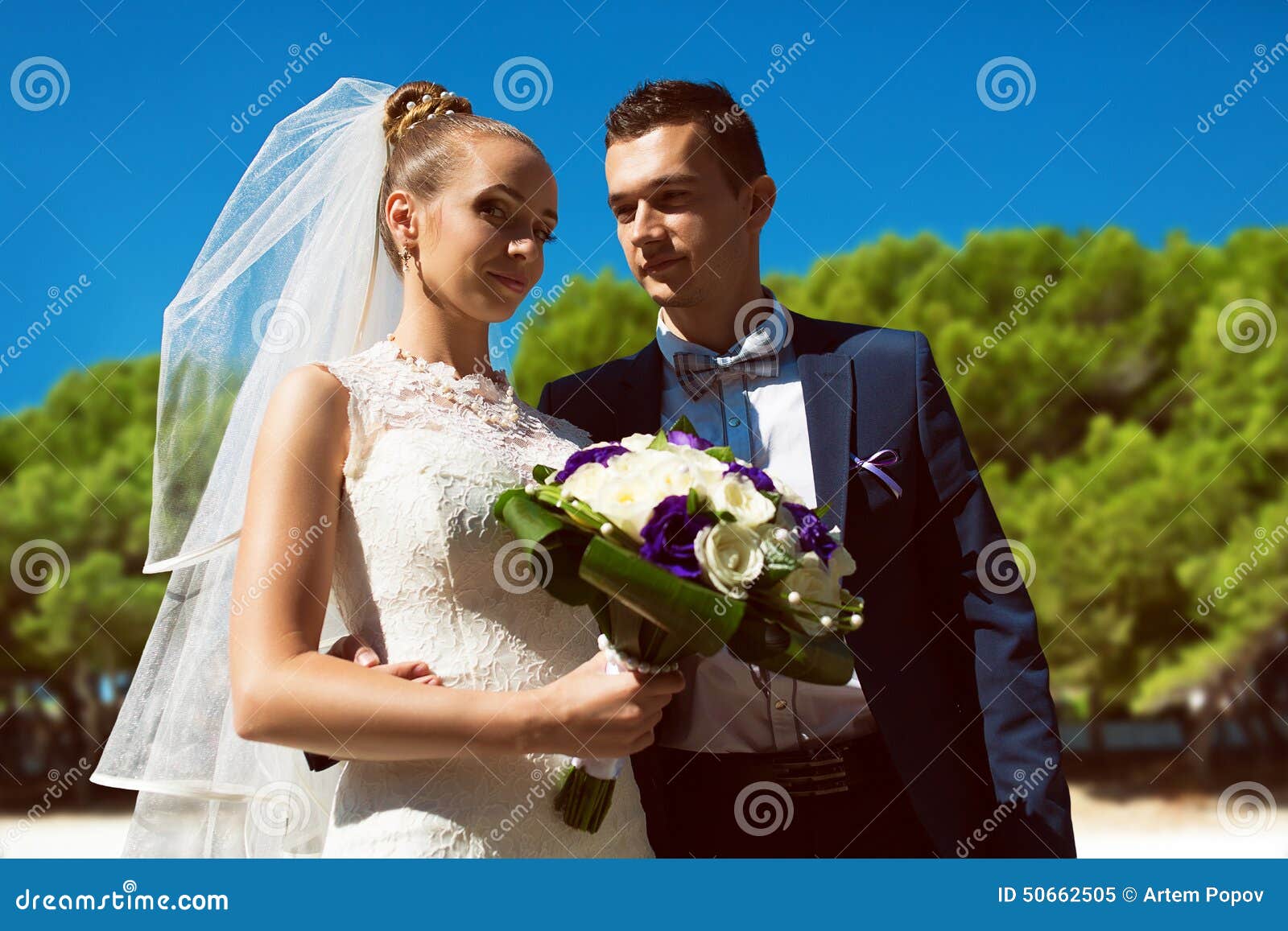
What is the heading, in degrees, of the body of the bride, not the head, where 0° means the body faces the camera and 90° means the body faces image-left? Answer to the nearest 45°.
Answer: approximately 315°

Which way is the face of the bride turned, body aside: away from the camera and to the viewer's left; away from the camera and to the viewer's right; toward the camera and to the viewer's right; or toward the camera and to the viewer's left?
toward the camera and to the viewer's right

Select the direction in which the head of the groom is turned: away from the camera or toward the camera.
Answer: toward the camera
